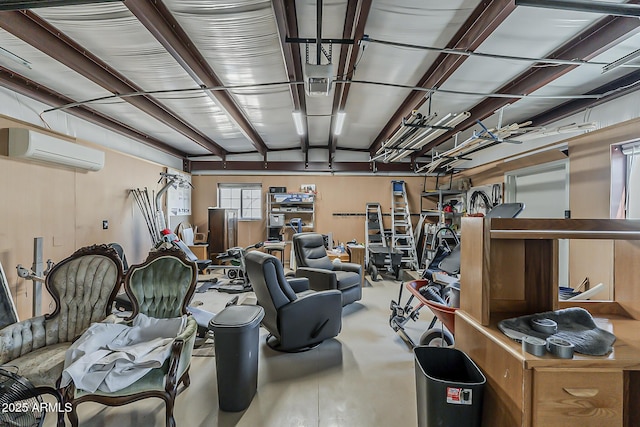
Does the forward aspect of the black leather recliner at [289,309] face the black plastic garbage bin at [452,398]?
no

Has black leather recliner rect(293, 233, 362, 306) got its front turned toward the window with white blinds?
no

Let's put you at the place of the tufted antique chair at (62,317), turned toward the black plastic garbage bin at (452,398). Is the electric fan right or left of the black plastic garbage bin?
right

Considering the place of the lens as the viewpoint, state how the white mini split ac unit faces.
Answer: facing the viewer and to the right of the viewer

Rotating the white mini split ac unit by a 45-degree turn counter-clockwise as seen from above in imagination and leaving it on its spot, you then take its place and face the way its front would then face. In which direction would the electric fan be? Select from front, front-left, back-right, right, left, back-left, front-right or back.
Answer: right

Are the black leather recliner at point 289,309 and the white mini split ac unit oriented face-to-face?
no

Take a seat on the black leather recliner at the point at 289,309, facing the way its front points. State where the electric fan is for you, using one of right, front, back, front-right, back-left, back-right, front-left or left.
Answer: back

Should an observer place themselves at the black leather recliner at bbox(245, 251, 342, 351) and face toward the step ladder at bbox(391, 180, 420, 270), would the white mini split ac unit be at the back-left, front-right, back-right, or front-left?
back-left

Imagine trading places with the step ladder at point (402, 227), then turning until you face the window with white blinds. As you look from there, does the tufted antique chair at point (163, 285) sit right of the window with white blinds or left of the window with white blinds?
left

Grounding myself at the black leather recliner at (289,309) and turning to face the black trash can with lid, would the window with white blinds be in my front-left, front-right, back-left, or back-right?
back-right

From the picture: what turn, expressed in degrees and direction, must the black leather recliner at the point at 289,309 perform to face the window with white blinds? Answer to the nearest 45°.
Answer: approximately 45° to its left

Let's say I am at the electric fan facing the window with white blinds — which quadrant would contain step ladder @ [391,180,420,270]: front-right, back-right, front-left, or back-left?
front-right

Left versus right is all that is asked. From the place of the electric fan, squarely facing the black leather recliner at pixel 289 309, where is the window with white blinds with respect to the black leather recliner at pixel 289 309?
left

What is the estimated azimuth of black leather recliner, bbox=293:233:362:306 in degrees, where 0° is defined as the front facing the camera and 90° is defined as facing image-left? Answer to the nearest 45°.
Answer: approximately 315°

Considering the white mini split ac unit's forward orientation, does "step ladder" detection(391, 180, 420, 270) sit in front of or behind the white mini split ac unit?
in front

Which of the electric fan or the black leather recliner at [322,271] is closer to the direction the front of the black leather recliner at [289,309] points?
the black leather recliner

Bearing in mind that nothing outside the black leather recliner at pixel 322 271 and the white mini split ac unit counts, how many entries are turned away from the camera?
0

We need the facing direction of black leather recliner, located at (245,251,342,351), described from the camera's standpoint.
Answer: facing away from the viewer and to the right of the viewer
